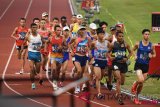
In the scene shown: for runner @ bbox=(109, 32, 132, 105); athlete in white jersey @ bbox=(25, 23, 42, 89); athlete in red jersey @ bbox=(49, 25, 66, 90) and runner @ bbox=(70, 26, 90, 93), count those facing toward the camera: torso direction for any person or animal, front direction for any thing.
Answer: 4

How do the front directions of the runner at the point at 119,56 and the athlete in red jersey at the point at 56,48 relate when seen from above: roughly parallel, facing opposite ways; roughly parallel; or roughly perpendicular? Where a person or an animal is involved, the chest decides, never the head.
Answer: roughly parallel

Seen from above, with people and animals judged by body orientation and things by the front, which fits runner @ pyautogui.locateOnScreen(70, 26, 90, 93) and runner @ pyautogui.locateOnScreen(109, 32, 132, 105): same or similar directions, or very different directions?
same or similar directions

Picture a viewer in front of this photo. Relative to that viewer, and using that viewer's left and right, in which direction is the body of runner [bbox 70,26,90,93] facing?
facing the viewer

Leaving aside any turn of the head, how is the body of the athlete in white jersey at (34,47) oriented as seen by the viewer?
toward the camera
